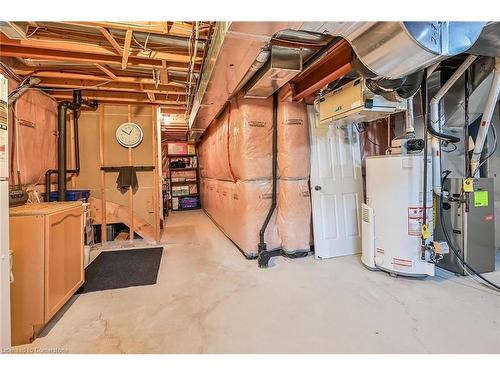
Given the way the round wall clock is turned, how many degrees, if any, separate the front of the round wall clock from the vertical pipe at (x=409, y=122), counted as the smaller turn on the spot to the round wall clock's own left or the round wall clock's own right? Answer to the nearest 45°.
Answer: approximately 45° to the round wall clock's own left

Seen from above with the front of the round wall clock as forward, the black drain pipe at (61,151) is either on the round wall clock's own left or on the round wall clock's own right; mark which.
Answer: on the round wall clock's own right

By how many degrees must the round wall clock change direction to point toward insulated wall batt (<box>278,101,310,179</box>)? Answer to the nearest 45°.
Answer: approximately 45° to its left

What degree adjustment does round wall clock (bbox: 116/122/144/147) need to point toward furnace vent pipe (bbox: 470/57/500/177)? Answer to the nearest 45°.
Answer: approximately 45° to its left

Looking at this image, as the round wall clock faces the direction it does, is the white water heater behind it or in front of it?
in front

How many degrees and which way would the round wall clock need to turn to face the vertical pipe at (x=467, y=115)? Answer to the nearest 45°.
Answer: approximately 45° to its left

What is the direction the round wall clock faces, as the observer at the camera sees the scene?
facing the viewer

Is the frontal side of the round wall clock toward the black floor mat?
yes

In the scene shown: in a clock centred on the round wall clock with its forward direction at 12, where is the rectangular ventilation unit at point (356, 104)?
The rectangular ventilation unit is roughly at 11 o'clock from the round wall clock.

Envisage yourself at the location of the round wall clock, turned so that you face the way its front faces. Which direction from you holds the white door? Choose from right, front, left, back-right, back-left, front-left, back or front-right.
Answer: front-left

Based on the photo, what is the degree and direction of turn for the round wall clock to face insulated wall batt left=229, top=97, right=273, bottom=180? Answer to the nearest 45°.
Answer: approximately 45° to its left
